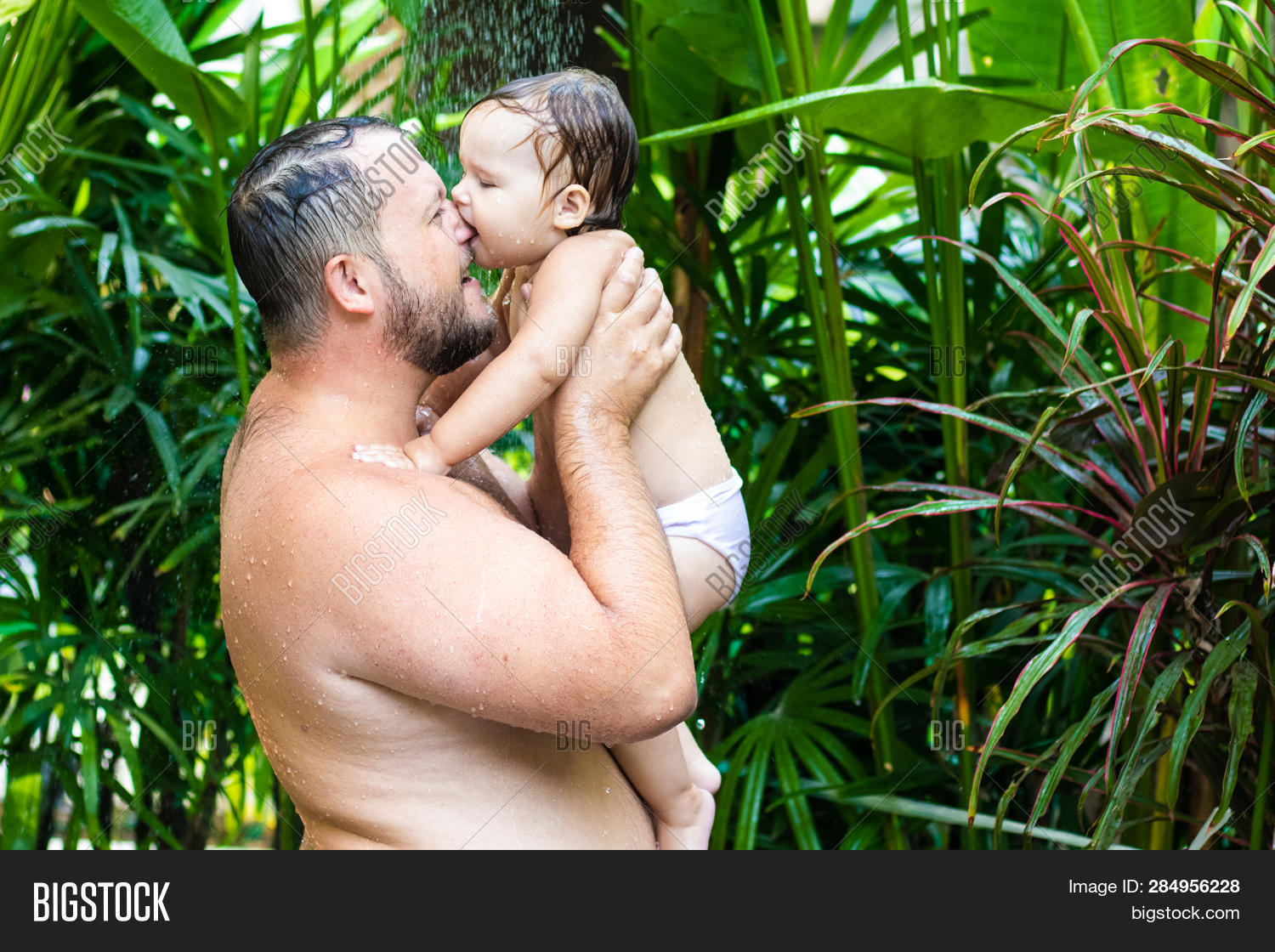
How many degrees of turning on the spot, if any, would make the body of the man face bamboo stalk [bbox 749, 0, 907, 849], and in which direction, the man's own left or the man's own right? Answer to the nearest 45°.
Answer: approximately 45° to the man's own left

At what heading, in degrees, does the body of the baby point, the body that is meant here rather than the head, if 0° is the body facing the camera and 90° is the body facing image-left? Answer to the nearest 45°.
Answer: approximately 90°

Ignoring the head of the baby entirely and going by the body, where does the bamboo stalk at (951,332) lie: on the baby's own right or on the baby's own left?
on the baby's own right

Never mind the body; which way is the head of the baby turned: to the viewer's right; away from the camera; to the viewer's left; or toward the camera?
to the viewer's left

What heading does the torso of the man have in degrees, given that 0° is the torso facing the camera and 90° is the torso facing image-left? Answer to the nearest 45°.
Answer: approximately 270°

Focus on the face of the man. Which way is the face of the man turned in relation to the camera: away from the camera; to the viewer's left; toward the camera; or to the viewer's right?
to the viewer's right
